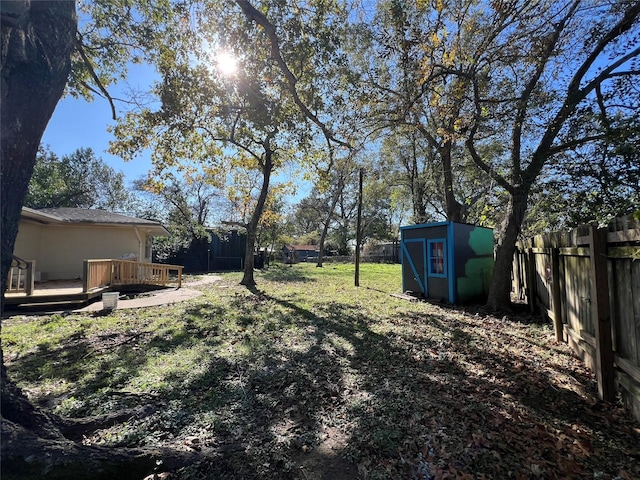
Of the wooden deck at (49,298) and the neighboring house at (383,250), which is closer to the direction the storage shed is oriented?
the wooden deck

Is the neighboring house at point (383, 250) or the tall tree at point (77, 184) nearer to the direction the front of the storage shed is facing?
the tall tree

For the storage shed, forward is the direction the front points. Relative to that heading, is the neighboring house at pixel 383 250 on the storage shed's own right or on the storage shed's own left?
on the storage shed's own right

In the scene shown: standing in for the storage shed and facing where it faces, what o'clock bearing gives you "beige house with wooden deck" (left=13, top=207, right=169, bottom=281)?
The beige house with wooden deck is roughly at 1 o'clock from the storage shed.

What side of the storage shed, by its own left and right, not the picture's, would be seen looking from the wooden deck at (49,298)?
front

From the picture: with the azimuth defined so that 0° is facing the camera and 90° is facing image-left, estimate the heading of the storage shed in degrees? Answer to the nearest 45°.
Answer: approximately 45°
